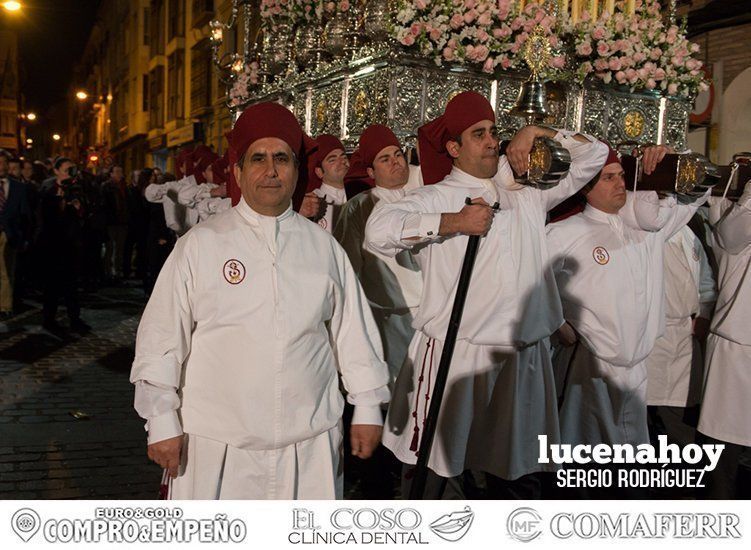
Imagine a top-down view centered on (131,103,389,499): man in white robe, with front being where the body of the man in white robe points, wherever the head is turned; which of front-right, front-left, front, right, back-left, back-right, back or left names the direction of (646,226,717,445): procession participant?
back-left

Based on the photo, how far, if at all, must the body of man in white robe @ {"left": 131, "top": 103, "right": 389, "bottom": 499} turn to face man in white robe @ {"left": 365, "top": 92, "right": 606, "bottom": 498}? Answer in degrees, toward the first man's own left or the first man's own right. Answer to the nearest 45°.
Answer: approximately 135° to the first man's own left

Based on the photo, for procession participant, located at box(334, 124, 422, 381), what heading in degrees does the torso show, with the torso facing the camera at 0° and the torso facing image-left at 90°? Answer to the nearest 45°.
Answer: approximately 315°

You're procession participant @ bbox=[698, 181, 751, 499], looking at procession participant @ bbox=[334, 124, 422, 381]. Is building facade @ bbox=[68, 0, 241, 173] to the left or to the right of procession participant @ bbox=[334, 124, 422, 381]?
right

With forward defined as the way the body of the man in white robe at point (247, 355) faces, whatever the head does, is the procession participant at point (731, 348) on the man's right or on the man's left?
on the man's left

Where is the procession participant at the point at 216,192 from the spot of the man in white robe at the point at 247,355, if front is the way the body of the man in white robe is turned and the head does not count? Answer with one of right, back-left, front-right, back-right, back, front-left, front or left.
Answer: back
